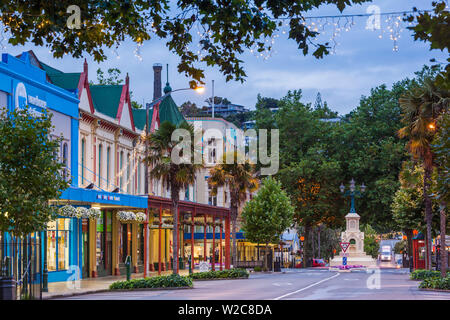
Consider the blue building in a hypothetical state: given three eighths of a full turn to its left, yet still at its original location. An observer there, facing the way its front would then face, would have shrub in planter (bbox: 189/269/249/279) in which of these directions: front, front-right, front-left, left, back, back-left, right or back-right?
front-right

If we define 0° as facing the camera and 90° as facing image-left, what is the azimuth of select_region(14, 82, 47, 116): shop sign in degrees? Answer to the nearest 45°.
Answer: approximately 315°

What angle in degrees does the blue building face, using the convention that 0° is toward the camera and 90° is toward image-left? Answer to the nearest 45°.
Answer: approximately 315°

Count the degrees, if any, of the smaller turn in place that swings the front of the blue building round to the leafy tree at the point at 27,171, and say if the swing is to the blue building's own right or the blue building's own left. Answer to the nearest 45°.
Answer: approximately 45° to the blue building's own right

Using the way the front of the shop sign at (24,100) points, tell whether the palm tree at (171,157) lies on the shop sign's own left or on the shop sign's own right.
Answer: on the shop sign's own left

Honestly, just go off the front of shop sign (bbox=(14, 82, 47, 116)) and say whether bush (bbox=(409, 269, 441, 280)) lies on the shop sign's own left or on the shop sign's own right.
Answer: on the shop sign's own left
